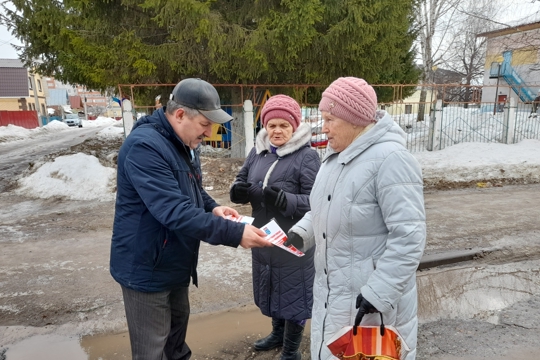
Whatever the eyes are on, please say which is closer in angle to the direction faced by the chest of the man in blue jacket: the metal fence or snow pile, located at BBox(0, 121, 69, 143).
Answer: the metal fence

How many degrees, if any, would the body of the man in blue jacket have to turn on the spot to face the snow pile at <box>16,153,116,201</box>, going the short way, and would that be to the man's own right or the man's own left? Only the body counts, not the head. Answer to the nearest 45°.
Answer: approximately 90° to the man's own left

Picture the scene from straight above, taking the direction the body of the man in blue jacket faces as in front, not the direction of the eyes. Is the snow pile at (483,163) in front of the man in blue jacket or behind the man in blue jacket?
in front

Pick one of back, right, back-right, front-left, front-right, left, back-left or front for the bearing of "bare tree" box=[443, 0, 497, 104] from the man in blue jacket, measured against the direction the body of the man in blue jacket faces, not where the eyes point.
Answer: front-left

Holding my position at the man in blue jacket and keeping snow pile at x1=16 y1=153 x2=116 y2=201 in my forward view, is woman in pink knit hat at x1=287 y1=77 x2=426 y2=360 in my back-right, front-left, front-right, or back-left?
back-right

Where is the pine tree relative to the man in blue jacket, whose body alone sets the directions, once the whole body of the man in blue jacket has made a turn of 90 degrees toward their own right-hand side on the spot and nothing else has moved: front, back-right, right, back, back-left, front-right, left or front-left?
back

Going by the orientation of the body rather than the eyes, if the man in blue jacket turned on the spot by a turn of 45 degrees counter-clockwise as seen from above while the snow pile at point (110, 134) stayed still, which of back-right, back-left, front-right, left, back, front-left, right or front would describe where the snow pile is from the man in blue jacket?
front-left

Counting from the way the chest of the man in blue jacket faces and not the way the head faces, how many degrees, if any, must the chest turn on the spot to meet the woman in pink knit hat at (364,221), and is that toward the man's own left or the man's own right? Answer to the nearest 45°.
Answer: approximately 45° to the man's own right

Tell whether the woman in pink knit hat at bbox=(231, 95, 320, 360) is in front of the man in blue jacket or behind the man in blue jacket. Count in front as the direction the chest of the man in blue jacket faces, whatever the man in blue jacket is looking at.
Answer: in front

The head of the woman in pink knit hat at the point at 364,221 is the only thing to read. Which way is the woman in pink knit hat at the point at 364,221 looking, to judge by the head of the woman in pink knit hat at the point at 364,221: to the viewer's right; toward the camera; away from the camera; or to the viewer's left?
to the viewer's left

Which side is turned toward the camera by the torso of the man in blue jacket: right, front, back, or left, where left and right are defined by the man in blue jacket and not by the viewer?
right
